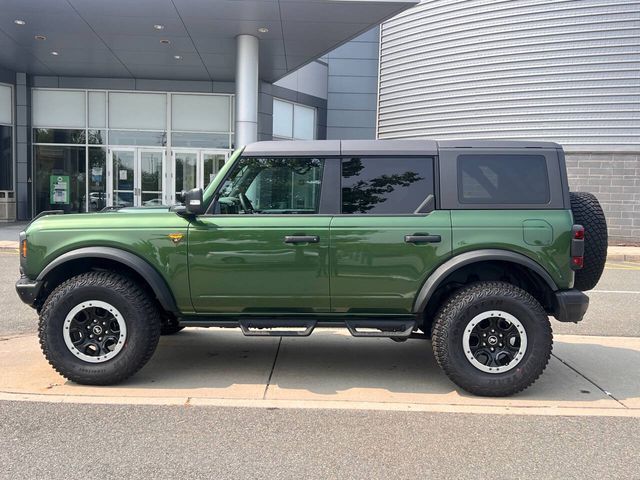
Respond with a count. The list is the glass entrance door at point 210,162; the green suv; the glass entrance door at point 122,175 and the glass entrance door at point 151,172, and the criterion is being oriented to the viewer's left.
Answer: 1

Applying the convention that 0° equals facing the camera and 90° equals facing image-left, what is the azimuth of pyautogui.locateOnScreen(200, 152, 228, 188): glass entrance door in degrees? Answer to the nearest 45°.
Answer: approximately 0°

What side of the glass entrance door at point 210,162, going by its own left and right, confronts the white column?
front

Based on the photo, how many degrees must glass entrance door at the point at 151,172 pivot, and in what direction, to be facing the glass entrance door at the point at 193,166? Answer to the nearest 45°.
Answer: approximately 90° to its left

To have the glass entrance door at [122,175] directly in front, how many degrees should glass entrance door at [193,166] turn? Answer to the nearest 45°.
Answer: approximately 90° to its right

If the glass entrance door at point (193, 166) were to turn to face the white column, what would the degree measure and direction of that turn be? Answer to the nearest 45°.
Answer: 0° — it already faces it

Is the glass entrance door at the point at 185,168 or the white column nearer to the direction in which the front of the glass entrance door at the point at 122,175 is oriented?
the white column

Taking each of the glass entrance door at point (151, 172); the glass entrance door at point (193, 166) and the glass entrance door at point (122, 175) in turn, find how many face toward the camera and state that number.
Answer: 3

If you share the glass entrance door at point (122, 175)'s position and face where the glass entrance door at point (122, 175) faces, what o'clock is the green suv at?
The green suv is roughly at 12 o'clock from the glass entrance door.

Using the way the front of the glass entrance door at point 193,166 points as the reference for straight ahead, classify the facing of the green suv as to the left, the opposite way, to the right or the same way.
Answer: to the right

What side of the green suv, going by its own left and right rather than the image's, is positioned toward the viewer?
left
